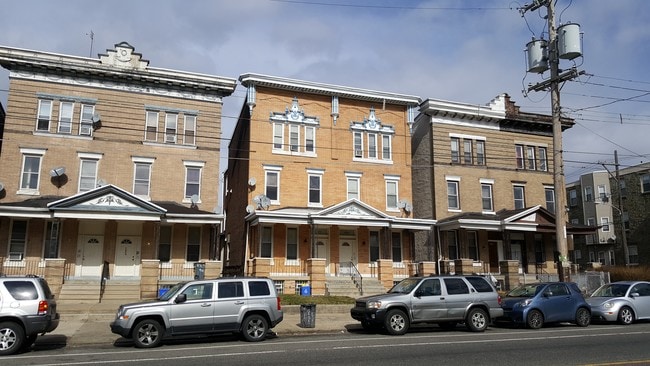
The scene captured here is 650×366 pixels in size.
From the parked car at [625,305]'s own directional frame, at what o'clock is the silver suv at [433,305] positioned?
The silver suv is roughly at 12 o'clock from the parked car.

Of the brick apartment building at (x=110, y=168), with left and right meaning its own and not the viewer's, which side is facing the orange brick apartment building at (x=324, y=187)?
left

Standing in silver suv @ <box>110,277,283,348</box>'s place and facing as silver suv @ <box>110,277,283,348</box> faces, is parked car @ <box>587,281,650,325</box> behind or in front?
behind

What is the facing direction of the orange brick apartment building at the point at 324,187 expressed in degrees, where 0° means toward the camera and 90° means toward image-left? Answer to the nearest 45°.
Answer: approximately 0°

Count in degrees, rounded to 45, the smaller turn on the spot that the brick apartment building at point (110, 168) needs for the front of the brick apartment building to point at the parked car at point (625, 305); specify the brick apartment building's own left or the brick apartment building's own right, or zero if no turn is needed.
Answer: approximately 45° to the brick apartment building's own left

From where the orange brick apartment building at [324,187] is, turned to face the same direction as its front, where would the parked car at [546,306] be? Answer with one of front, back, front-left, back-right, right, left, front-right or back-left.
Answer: front-left

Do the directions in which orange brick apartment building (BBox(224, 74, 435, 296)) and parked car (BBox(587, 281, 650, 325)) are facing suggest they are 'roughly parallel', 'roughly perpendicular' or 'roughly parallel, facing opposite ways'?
roughly perpendicular

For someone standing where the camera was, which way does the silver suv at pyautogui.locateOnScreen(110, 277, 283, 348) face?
facing to the left of the viewer

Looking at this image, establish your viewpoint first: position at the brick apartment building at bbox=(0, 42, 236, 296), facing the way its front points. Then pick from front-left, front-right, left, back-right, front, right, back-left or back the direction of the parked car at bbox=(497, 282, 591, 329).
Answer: front-left

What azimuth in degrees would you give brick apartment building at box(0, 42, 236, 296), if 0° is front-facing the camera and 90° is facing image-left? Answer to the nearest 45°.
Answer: approximately 0°

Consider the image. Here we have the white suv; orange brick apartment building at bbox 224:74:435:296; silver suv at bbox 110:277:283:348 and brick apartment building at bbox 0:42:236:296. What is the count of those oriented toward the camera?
2

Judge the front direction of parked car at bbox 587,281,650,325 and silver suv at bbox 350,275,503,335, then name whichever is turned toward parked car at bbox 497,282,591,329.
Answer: parked car at bbox 587,281,650,325

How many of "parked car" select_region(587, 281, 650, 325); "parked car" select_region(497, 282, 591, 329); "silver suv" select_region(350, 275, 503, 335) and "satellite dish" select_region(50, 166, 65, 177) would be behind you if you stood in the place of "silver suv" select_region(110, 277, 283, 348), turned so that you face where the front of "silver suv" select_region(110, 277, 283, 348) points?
3

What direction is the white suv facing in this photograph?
to the viewer's left

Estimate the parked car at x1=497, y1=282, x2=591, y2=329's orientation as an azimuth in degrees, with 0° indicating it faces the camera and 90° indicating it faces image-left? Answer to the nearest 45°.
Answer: approximately 45°
